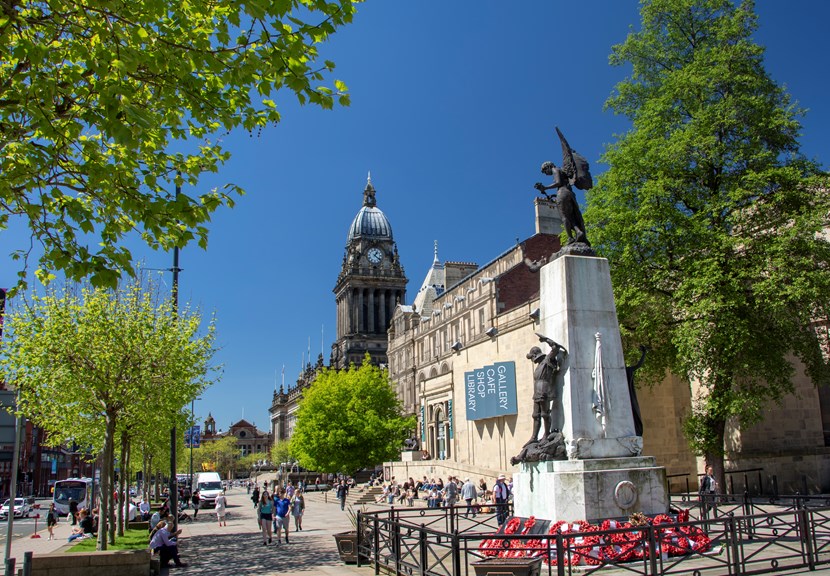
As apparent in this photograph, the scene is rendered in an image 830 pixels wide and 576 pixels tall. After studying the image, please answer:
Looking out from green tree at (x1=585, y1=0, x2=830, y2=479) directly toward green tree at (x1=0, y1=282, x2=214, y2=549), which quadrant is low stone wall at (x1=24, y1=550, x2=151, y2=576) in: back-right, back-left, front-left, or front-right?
front-left

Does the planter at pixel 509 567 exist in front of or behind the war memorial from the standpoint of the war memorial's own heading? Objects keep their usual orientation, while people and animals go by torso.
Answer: in front

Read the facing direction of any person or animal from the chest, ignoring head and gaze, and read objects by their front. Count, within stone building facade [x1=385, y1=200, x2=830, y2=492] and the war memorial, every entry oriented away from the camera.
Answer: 0

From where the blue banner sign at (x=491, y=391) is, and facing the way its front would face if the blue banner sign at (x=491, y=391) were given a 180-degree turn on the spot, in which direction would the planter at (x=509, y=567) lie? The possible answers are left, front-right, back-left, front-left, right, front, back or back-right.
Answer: back-right

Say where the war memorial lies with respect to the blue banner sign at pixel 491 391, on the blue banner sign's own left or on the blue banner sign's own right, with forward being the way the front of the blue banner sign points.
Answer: on the blue banner sign's own left

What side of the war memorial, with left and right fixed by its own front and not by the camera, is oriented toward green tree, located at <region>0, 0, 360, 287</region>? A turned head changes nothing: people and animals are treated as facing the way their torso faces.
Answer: front

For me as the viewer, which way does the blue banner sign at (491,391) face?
facing the viewer and to the left of the viewer

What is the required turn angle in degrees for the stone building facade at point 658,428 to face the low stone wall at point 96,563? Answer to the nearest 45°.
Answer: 0° — it already faces it

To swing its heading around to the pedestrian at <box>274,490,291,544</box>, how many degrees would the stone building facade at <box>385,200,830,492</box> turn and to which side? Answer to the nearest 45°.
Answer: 0° — it already faces them

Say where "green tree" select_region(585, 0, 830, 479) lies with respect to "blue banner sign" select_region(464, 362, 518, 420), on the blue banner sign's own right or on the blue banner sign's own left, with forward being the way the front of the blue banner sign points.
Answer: on the blue banner sign's own left

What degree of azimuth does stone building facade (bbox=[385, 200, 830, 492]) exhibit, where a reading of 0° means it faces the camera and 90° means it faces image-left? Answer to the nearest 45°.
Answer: approximately 45°
